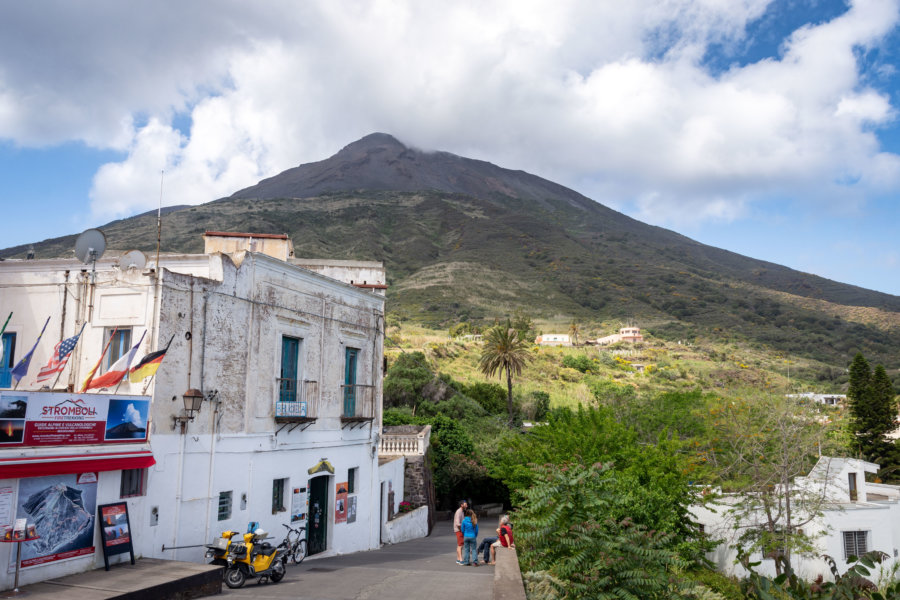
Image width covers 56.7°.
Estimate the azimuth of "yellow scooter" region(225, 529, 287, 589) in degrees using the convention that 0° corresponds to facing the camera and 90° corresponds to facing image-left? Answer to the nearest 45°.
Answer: approximately 45°

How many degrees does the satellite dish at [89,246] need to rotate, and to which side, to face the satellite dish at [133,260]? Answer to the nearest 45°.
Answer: approximately 90° to its left

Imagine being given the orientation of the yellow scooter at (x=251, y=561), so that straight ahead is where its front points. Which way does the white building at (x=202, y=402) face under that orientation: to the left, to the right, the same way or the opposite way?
to the left

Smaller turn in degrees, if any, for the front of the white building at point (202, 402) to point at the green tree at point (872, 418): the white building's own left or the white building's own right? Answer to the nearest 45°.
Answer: approximately 90° to the white building's own left

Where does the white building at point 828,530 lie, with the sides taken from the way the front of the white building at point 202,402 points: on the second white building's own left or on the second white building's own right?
on the second white building's own left

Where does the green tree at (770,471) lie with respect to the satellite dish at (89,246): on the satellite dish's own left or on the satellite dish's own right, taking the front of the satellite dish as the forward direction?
on the satellite dish's own left

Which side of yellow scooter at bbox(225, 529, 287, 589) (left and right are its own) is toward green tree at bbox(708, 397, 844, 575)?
back
